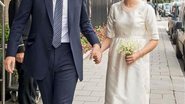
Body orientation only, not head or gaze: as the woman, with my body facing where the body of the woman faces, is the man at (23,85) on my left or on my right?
on my right

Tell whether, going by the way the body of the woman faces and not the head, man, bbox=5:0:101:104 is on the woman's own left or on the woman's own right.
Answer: on the woman's own right

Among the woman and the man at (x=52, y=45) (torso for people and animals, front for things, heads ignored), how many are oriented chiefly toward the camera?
2

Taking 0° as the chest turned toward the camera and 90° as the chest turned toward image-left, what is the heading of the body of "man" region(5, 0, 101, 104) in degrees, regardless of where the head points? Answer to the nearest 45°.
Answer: approximately 0°

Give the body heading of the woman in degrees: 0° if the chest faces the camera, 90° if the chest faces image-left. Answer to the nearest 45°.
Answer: approximately 0°

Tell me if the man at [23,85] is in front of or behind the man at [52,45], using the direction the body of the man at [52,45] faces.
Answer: behind
